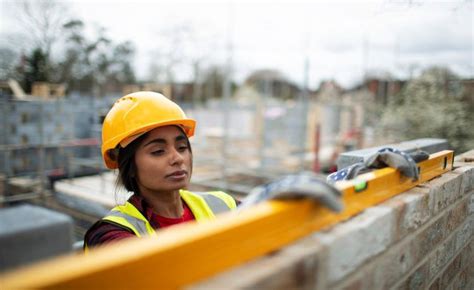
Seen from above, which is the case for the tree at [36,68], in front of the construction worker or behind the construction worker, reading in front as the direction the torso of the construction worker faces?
behind

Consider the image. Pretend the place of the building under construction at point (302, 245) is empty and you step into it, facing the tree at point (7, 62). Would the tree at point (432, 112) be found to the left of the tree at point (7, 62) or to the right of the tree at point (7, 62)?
right

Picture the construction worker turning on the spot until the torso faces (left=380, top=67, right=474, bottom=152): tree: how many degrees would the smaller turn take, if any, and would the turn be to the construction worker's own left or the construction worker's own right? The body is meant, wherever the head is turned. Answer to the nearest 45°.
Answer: approximately 90° to the construction worker's own left

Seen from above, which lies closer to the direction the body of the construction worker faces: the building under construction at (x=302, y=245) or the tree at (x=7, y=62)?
the building under construction

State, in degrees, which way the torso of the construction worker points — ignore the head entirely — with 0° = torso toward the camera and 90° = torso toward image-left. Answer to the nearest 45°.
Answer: approximately 315°

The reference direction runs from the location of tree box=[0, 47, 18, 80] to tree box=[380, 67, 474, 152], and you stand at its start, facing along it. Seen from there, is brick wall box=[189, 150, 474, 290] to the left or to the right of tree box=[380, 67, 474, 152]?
right

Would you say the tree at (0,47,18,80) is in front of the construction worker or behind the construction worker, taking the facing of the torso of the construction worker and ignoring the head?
behind

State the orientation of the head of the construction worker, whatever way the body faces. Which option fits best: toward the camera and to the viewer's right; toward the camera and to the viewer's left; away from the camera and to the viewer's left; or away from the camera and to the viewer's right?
toward the camera and to the viewer's right
